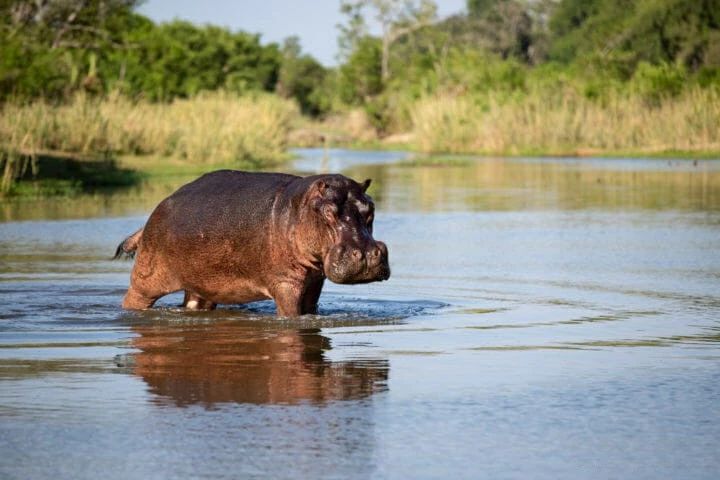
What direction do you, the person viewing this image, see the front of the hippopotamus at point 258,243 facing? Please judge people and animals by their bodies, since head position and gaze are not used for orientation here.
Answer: facing the viewer and to the right of the viewer
